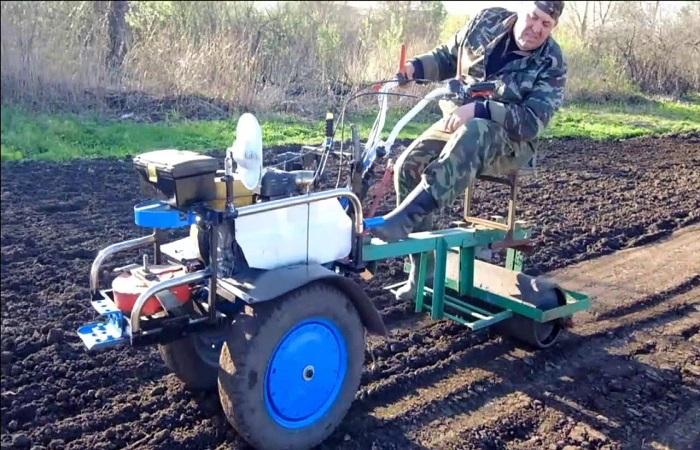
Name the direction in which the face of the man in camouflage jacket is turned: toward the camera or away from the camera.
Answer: toward the camera

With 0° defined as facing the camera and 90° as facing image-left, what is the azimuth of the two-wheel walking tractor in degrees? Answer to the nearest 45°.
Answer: approximately 45°

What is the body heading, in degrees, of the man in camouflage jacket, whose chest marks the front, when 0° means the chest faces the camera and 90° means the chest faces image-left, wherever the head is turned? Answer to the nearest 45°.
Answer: approximately 45°
